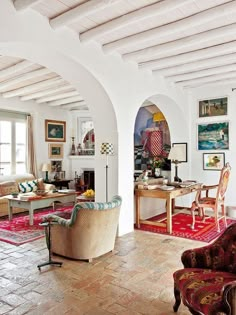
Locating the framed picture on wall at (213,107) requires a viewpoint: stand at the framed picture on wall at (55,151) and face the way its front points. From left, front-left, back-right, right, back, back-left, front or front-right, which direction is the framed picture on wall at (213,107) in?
front-left

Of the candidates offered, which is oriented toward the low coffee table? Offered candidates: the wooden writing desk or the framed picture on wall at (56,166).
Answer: the framed picture on wall

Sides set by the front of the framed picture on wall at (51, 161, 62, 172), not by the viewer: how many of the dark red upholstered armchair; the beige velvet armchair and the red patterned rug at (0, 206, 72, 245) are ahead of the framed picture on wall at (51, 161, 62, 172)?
3

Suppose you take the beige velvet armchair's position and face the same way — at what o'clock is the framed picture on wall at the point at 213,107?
The framed picture on wall is roughly at 3 o'clock from the beige velvet armchair.

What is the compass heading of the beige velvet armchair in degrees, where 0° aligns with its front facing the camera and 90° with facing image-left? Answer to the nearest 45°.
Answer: approximately 135°

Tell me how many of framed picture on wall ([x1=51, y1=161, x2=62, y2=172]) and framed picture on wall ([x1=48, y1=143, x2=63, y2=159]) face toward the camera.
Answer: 2

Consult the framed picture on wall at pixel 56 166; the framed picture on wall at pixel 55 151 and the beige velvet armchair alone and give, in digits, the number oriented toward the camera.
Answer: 2

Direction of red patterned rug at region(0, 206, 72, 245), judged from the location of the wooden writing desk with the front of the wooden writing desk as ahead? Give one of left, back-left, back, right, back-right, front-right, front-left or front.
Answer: back-right

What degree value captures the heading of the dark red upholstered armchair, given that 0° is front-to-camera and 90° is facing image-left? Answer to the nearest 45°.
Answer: approximately 45°

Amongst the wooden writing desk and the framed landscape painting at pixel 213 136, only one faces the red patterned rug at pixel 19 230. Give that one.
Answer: the framed landscape painting

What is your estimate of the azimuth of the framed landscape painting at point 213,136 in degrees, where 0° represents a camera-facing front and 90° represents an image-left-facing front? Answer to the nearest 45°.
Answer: approximately 45°

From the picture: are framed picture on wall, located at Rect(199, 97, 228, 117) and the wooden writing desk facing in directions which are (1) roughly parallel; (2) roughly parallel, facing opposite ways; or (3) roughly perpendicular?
roughly perpendicular
